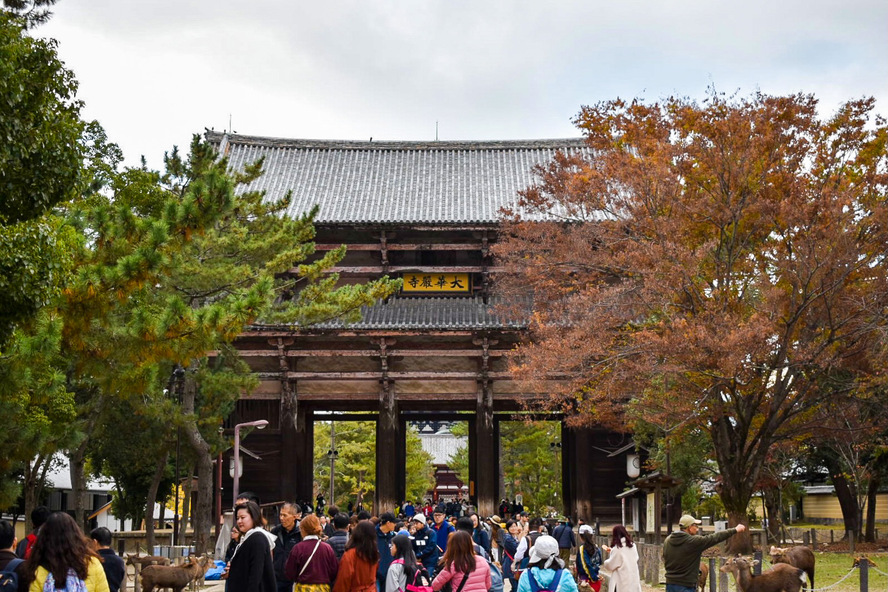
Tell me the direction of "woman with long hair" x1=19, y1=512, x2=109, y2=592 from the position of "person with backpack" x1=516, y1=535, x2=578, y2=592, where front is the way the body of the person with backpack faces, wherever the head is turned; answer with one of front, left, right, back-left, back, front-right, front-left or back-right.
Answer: back-left

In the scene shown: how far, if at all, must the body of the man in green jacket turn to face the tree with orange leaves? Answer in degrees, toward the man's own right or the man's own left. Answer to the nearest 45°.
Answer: approximately 45° to the man's own left

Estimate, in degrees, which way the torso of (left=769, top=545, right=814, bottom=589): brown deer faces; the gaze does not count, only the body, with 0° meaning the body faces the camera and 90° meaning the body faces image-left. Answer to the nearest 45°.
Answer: approximately 90°

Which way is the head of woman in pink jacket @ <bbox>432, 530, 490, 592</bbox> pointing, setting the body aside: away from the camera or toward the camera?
away from the camera

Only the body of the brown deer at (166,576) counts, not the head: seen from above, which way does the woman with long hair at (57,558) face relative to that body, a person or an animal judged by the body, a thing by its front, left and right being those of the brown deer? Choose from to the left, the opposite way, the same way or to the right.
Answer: to the left

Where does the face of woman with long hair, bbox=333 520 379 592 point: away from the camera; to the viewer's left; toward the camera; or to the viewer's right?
away from the camera

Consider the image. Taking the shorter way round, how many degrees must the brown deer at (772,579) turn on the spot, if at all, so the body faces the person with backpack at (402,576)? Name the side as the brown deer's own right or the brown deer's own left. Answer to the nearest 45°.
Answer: approximately 45° to the brown deer's own left

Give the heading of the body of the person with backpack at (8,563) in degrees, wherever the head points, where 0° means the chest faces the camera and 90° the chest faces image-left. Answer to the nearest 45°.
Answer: approximately 180°
